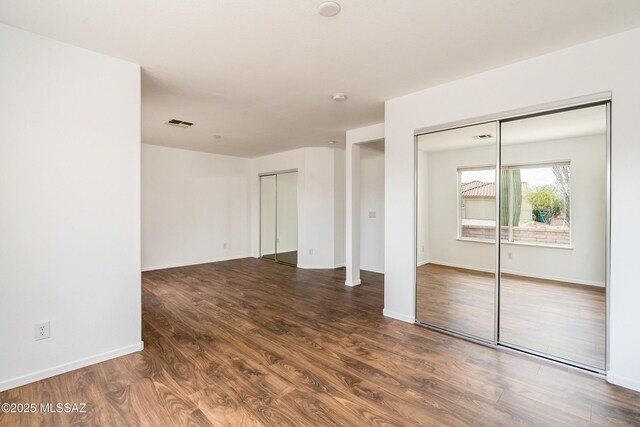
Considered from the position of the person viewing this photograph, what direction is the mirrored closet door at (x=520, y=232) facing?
facing the viewer and to the left of the viewer

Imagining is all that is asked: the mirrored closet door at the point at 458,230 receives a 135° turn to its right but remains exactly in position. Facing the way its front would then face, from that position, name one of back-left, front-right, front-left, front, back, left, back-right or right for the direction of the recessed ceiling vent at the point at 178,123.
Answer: left

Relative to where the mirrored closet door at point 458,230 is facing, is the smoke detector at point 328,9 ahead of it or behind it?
ahead

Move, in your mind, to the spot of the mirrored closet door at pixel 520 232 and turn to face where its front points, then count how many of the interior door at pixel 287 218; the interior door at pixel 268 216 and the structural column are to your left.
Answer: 0

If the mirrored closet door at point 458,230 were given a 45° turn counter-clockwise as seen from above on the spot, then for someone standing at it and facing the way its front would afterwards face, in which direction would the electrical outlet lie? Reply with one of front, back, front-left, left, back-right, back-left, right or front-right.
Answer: front-right

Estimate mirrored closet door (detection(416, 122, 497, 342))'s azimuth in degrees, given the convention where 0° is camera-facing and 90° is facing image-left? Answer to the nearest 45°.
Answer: approximately 45°

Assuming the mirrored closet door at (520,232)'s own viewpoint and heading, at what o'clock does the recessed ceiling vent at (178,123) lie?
The recessed ceiling vent is roughly at 1 o'clock from the mirrored closet door.

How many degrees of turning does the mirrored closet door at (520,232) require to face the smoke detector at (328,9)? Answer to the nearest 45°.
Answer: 0° — it already faces it

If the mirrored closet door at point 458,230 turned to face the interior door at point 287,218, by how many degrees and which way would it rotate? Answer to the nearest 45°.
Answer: approximately 90° to its right

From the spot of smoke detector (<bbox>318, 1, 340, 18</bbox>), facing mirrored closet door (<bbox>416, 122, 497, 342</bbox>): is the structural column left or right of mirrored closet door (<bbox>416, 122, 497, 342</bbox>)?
left

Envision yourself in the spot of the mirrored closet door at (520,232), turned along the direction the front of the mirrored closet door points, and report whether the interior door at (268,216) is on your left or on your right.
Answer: on your right

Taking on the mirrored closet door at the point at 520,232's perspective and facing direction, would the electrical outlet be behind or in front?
in front
